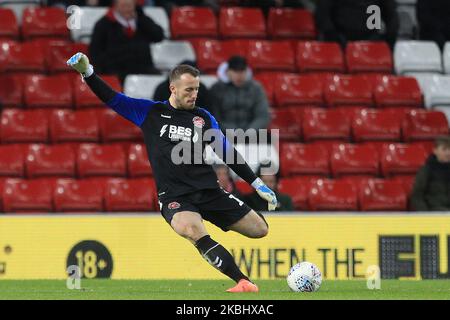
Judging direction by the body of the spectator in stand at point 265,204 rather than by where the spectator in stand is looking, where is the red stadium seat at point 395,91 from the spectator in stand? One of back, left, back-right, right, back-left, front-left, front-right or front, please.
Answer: back-left

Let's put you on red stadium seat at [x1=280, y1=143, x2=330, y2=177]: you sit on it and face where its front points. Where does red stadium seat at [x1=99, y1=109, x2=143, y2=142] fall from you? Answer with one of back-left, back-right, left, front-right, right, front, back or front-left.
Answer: right

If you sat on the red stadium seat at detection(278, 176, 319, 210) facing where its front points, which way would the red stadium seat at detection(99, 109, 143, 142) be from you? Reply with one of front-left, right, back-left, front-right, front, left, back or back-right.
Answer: right

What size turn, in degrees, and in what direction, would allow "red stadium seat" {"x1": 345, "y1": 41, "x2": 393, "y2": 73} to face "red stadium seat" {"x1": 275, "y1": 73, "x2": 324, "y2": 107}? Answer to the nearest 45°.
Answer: approximately 45° to its right

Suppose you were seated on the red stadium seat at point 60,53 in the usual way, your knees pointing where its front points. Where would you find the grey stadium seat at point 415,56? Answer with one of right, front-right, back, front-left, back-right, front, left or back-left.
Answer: left

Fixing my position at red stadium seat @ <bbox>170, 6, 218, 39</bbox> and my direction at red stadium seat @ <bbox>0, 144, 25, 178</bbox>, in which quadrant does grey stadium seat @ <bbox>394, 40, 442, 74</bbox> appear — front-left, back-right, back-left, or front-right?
back-left

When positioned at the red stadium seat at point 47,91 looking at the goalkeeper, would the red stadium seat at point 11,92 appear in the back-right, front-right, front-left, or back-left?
back-right
